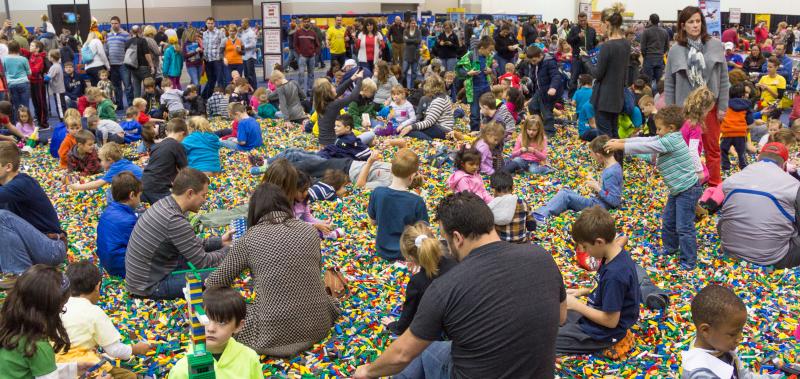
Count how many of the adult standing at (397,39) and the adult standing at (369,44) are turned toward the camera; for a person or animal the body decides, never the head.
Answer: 2

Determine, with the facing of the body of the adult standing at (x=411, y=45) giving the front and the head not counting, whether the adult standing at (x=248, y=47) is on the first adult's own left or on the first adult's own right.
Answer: on the first adult's own right

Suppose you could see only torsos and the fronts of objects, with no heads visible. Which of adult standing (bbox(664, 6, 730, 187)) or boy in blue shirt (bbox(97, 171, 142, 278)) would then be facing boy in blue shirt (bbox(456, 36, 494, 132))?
boy in blue shirt (bbox(97, 171, 142, 278))

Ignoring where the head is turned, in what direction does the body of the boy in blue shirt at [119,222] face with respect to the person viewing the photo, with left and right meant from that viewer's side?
facing away from the viewer and to the right of the viewer

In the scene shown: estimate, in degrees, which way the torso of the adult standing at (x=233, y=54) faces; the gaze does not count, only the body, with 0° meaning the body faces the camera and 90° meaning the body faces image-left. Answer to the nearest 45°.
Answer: approximately 0°

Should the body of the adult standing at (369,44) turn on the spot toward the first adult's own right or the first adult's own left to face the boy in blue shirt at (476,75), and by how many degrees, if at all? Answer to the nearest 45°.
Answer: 0° — they already face them

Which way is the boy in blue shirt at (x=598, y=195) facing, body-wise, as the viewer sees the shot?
to the viewer's left

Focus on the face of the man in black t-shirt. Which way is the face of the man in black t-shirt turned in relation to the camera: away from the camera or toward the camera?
away from the camera

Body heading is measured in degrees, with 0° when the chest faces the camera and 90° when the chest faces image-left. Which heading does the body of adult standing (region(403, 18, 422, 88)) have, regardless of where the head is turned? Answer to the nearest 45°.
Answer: approximately 0°

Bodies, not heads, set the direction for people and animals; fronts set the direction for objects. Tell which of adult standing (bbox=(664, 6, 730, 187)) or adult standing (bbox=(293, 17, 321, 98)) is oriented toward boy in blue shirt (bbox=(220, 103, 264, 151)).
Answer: adult standing (bbox=(293, 17, 321, 98))

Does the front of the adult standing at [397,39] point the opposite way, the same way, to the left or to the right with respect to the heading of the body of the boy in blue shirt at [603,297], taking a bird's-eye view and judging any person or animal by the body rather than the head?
to the left

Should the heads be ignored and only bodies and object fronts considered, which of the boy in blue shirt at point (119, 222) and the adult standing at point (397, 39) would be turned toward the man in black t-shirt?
the adult standing
